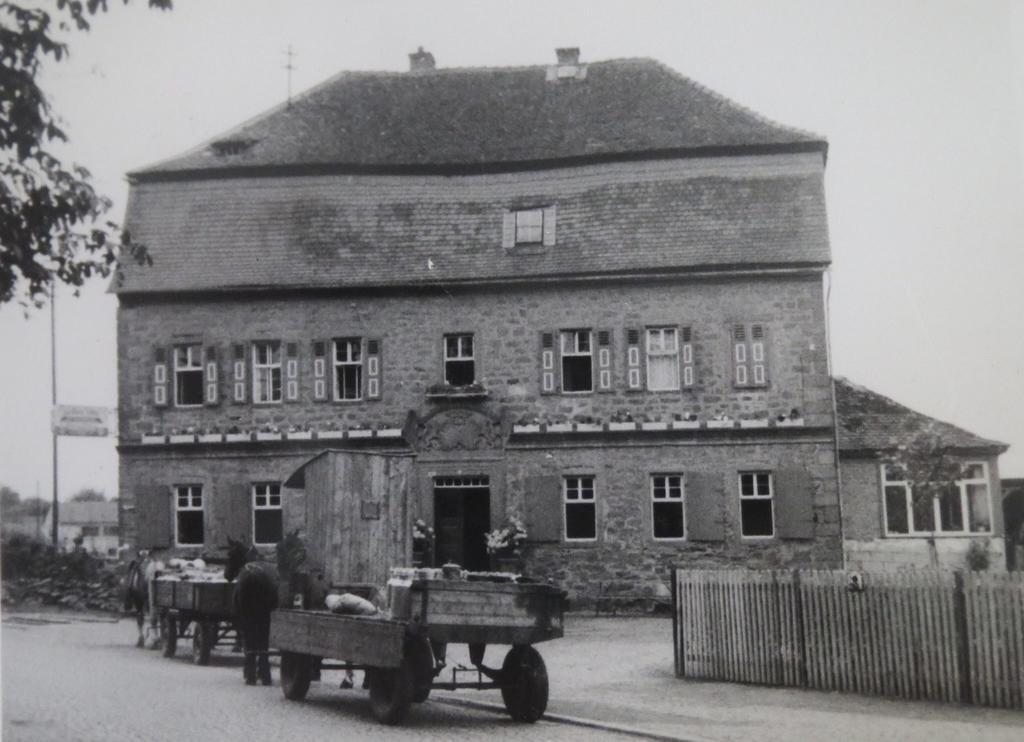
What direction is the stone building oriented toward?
toward the camera

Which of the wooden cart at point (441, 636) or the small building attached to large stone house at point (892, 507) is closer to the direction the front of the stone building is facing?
the wooden cart

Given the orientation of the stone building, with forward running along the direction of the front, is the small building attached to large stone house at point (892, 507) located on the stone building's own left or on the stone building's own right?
on the stone building's own left

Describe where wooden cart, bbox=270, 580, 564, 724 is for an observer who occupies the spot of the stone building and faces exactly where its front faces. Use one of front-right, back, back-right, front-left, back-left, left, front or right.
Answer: front

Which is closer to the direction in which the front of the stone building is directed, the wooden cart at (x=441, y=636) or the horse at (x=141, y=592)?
the wooden cart

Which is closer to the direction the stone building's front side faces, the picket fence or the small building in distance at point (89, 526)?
the picket fence

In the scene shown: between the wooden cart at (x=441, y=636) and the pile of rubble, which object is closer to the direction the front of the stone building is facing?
the wooden cart

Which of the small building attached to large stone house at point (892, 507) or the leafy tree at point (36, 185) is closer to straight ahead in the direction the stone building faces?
the leafy tree

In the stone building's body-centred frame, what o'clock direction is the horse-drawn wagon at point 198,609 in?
The horse-drawn wagon is roughly at 1 o'clock from the stone building.
